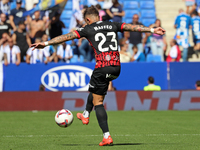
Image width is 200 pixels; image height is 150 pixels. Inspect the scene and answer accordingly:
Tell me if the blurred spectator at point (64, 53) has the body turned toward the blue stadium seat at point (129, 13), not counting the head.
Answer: no

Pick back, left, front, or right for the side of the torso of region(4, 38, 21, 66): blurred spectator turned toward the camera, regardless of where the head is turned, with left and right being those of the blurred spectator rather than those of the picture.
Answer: front

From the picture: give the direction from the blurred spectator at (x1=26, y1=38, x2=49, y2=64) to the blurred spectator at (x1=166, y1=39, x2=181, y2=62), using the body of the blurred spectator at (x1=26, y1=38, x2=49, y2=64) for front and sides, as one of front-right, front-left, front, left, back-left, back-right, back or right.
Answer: left

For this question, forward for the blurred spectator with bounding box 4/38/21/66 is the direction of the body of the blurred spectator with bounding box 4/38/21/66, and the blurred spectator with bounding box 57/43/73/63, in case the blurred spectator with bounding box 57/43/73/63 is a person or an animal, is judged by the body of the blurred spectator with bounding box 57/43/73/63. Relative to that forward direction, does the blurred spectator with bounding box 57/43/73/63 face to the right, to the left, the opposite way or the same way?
the same way

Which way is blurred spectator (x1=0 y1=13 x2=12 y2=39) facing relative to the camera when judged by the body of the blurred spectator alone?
toward the camera

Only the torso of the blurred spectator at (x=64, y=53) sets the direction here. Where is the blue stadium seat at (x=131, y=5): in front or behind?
behind

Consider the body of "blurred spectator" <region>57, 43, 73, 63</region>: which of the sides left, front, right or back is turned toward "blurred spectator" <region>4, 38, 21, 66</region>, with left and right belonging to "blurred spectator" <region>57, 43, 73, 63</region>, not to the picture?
right

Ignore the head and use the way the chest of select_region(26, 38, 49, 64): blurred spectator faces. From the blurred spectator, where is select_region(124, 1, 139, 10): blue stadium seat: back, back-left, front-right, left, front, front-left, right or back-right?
back-left

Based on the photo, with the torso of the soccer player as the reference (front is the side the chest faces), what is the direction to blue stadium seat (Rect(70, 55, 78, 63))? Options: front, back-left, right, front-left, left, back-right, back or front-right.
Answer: front-right

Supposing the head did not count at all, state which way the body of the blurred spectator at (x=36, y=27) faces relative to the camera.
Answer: toward the camera

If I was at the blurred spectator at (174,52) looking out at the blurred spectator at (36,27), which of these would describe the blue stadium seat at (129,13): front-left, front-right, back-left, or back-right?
front-right

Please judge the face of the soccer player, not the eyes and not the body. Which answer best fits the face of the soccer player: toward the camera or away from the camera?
away from the camera

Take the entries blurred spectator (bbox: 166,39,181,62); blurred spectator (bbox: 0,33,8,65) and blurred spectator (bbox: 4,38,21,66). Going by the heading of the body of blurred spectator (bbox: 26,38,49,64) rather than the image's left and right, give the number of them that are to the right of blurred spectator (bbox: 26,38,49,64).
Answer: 2

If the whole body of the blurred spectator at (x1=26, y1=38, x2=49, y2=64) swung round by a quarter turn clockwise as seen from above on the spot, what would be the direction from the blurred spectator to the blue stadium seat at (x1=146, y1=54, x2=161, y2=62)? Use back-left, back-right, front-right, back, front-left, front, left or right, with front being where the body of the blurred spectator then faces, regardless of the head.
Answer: back

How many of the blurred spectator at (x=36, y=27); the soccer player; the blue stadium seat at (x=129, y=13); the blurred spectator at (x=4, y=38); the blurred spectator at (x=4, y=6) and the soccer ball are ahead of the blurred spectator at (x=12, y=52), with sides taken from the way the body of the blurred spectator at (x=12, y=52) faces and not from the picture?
2

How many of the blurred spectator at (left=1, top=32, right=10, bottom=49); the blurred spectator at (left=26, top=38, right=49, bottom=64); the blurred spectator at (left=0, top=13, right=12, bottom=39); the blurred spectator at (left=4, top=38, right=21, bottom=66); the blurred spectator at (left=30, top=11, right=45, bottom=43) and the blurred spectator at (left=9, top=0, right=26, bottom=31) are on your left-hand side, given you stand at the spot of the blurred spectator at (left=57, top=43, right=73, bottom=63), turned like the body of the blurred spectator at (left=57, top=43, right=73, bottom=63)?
0
